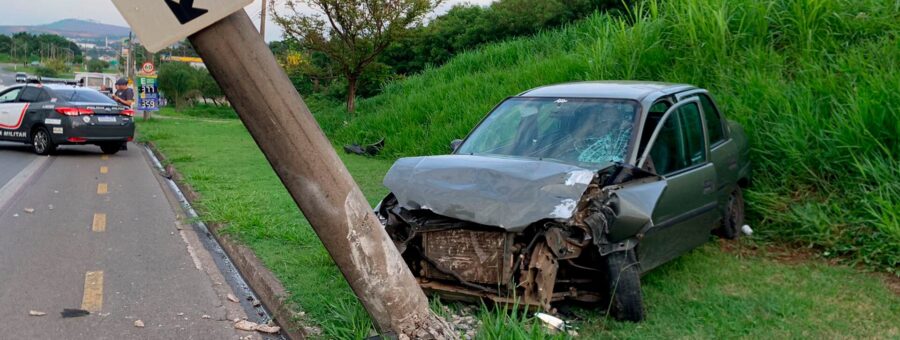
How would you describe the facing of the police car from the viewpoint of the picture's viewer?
facing away from the viewer and to the left of the viewer

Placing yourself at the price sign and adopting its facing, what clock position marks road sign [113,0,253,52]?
The road sign is roughly at 12 o'clock from the price sign.

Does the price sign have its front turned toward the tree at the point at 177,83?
no

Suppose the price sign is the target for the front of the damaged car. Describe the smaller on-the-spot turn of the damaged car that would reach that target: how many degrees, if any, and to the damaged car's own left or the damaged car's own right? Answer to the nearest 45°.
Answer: approximately 90° to the damaged car's own right

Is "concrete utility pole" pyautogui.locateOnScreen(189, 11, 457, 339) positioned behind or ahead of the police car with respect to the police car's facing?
behind

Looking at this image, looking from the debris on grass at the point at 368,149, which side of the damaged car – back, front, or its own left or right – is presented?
right

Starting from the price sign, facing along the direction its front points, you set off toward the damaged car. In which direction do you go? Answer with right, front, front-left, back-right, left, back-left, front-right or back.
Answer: front

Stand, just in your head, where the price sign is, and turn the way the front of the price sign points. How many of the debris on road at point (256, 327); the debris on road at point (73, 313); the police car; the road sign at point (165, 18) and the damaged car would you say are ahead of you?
5

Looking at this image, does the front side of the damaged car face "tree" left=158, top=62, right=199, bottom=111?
no

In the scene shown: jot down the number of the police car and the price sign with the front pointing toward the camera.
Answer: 1

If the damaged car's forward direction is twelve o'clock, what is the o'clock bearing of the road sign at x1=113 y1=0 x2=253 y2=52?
The road sign is roughly at 12 o'clock from the damaged car.

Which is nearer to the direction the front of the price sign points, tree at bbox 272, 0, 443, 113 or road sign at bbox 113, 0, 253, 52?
the road sign

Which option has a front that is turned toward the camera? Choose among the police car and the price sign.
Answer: the price sign

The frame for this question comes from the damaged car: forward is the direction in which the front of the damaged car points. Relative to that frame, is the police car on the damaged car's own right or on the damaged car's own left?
on the damaged car's own right

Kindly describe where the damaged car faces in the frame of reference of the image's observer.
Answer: facing the viewer and to the left of the viewer

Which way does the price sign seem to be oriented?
toward the camera

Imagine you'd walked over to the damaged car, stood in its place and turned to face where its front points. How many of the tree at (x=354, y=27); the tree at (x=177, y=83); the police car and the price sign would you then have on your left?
0

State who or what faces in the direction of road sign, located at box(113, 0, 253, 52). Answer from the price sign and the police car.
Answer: the price sign

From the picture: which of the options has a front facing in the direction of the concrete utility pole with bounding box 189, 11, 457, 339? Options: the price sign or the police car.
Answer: the price sign

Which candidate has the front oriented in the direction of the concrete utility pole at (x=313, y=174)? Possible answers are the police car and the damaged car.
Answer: the damaged car

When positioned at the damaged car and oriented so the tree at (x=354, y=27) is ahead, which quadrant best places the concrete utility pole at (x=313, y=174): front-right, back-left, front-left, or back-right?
back-left
